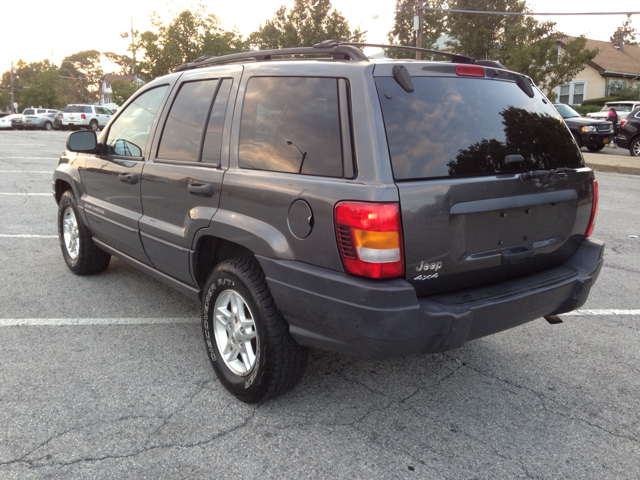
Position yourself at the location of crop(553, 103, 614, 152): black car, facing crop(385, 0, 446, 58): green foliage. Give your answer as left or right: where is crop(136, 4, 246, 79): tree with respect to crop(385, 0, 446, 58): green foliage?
left

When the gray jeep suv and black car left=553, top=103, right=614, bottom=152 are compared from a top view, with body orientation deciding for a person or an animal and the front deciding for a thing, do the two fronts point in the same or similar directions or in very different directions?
very different directions

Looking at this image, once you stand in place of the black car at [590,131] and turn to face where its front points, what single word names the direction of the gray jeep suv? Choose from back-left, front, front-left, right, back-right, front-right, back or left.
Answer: front-right

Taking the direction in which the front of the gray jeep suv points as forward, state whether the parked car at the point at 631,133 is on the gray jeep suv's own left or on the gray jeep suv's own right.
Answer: on the gray jeep suv's own right

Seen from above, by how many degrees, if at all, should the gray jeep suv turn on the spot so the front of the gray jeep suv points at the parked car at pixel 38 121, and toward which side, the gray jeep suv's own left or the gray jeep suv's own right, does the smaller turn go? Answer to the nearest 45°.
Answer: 0° — it already faces it

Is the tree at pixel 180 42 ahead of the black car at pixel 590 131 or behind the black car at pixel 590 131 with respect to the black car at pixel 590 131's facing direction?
behind

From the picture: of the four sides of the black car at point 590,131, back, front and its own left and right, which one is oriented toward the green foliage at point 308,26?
back

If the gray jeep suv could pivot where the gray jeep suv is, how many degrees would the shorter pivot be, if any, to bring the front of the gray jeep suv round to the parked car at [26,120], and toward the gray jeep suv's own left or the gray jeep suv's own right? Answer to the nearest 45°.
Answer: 0° — it already faces it

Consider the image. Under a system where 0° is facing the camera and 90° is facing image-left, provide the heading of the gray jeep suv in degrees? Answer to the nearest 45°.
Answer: approximately 135°

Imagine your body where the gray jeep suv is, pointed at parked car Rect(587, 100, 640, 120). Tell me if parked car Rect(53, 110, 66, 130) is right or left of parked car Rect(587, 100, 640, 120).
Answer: left
